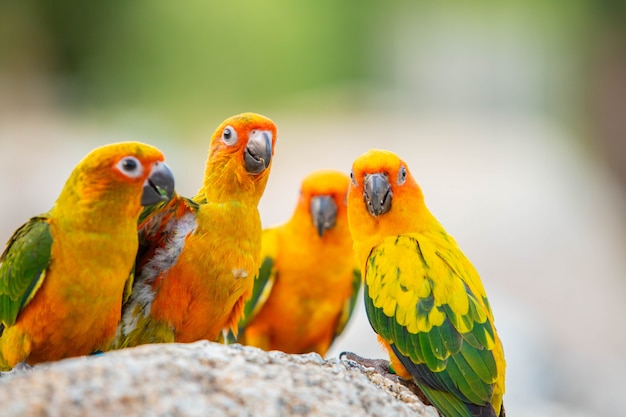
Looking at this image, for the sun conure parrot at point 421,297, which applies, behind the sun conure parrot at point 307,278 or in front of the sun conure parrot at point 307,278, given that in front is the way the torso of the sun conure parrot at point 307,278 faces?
in front

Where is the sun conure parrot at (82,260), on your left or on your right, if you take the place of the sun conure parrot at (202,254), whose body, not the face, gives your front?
on your right

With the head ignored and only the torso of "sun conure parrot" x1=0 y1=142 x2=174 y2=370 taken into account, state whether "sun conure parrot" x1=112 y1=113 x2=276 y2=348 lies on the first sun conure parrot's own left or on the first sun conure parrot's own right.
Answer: on the first sun conure parrot's own left

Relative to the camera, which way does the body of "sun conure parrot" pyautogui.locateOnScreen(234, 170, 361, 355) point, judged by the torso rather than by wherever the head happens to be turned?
toward the camera

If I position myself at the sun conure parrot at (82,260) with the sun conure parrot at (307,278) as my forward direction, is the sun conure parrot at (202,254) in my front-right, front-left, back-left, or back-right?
front-right

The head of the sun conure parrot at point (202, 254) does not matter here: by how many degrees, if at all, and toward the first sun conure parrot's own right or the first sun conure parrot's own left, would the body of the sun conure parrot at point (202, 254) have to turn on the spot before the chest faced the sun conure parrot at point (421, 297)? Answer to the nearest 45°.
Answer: approximately 45° to the first sun conure parrot's own left

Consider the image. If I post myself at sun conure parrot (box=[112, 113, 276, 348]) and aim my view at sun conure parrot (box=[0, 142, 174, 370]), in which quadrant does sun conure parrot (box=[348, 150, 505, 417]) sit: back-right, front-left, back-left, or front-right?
back-left

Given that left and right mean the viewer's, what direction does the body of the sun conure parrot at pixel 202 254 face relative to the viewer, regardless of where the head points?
facing the viewer and to the right of the viewer

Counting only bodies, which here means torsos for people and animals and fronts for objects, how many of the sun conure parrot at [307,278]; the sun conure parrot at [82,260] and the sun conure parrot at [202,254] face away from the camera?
0

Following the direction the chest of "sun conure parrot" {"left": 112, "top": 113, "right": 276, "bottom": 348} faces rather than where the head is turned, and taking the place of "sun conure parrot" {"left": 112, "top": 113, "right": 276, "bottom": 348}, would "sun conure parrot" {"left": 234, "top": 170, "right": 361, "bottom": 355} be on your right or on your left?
on your left

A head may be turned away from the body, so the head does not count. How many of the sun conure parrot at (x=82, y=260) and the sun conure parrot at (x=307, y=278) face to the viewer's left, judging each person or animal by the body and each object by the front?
0
